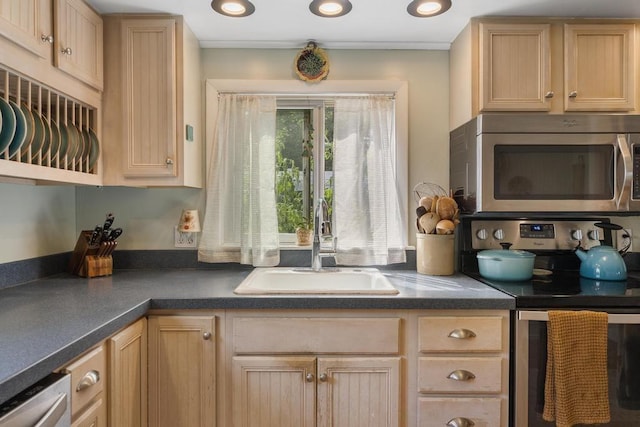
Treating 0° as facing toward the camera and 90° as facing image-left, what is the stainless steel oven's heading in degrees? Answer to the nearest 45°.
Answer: approximately 0°

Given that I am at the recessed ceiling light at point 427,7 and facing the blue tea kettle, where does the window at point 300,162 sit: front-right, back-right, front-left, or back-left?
back-left

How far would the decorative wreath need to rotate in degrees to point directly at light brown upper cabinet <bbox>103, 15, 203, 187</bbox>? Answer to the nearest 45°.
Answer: approximately 90° to its right

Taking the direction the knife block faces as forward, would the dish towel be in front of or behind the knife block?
in front

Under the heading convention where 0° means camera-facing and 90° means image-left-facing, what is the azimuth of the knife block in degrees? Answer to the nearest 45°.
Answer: approximately 315°
